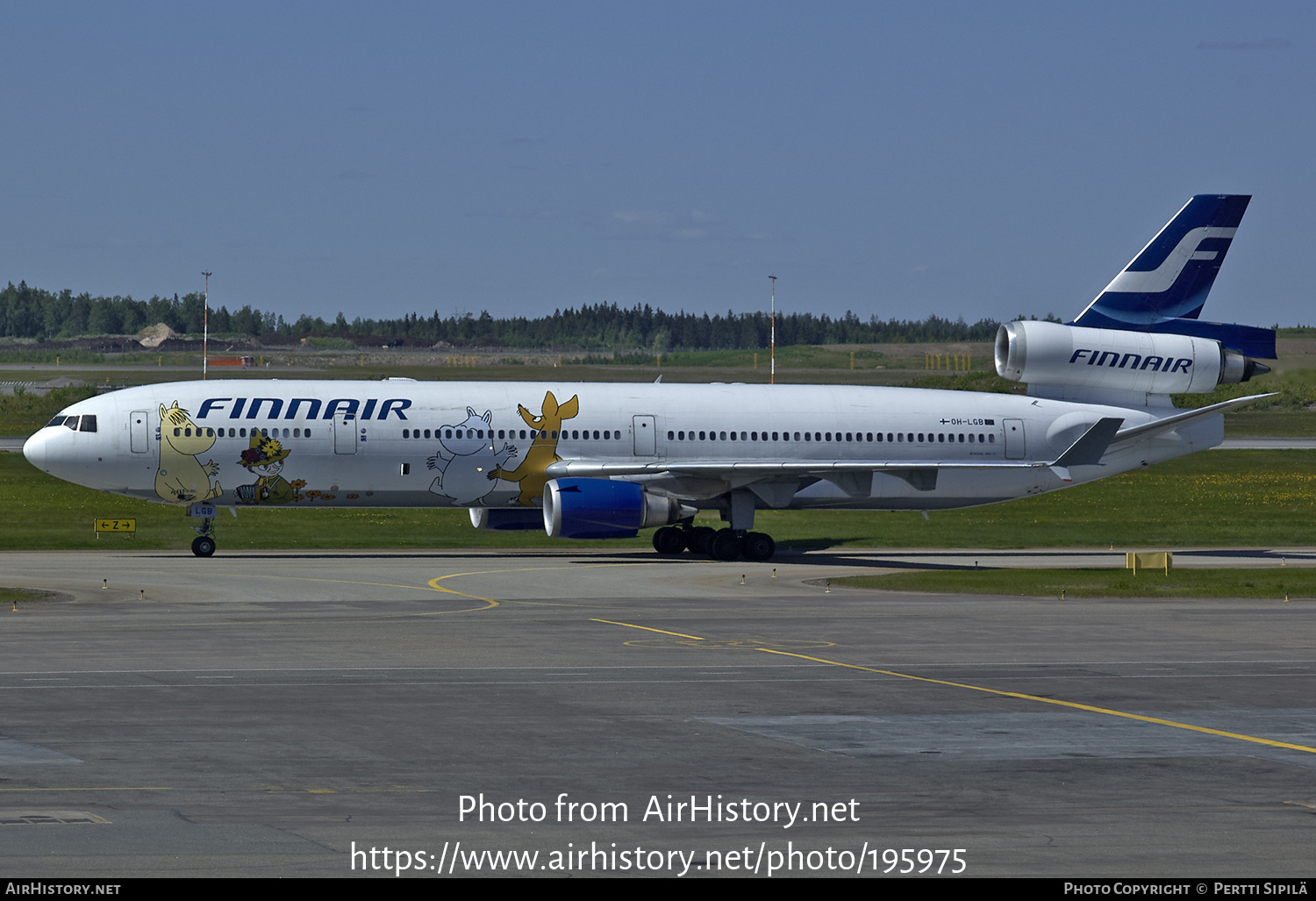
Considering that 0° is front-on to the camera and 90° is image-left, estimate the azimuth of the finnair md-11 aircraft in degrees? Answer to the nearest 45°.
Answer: approximately 90°
